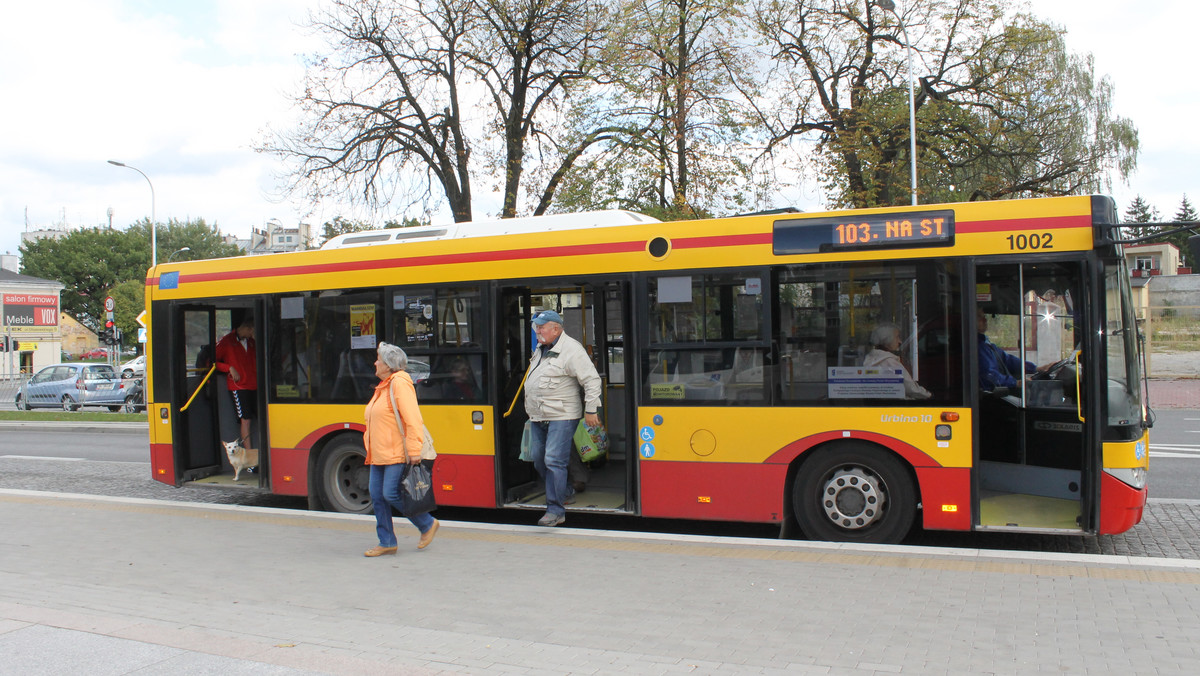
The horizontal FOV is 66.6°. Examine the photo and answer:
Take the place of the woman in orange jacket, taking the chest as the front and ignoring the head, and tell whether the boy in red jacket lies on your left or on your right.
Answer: on your right

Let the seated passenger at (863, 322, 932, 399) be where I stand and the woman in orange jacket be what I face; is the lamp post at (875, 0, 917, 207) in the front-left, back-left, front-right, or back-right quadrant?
back-right

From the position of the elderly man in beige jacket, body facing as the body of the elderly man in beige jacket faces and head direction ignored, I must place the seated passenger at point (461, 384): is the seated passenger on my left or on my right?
on my right

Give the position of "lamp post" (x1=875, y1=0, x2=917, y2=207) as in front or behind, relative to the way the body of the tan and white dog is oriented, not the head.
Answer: behind

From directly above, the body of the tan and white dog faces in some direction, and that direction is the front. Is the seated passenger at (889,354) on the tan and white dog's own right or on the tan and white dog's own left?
on the tan and white dog's own left

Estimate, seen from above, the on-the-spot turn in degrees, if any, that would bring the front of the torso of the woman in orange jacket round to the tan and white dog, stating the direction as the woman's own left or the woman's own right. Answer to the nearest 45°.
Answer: approximately 45° to the woman's own right

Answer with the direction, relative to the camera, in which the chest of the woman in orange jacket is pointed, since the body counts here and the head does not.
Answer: to the viewer's left

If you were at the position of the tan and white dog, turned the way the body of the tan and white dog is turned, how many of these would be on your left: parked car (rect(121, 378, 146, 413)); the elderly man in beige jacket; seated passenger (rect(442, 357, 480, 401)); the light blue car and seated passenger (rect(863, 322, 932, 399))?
3

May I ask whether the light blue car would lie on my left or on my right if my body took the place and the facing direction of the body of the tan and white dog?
on my right

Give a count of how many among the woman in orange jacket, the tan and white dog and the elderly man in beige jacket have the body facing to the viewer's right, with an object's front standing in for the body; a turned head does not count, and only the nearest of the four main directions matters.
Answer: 0

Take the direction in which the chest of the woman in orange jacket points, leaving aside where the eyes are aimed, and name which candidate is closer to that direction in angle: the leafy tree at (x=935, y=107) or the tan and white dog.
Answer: the tan and white dog

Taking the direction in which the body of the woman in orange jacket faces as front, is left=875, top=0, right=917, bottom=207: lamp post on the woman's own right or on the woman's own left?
on the woman's own right

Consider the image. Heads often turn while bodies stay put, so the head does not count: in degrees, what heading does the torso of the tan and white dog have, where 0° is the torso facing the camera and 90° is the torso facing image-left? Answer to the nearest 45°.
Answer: approximately 45°

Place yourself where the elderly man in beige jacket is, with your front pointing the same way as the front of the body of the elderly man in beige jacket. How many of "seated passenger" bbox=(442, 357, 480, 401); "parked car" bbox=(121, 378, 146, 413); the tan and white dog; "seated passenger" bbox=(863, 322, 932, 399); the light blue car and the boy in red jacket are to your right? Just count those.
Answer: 5

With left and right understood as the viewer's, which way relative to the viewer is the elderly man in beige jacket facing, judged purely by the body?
facing the viewer and to the left of the viewer

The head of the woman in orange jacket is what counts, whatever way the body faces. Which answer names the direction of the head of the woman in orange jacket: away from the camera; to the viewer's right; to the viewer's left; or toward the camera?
to the viewer's left

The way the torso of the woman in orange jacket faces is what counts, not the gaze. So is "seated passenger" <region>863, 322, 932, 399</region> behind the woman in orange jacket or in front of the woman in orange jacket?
behind
